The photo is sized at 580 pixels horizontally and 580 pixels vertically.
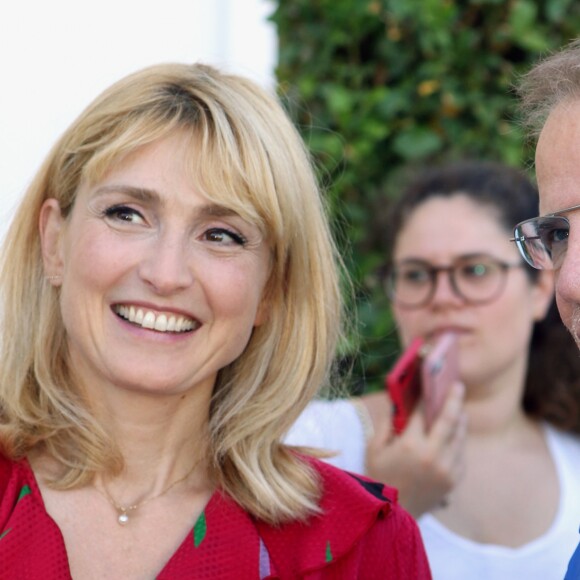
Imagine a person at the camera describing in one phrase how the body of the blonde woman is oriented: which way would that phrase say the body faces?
toward the camera

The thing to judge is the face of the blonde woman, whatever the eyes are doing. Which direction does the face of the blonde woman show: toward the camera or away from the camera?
toward the camera

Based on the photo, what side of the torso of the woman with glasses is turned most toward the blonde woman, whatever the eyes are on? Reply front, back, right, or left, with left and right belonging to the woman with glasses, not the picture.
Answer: front

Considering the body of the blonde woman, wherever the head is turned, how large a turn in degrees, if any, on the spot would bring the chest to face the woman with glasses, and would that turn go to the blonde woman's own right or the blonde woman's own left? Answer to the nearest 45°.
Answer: approximately 135° to the blonde woman's own left

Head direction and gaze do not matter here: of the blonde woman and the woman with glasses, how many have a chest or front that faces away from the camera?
0
